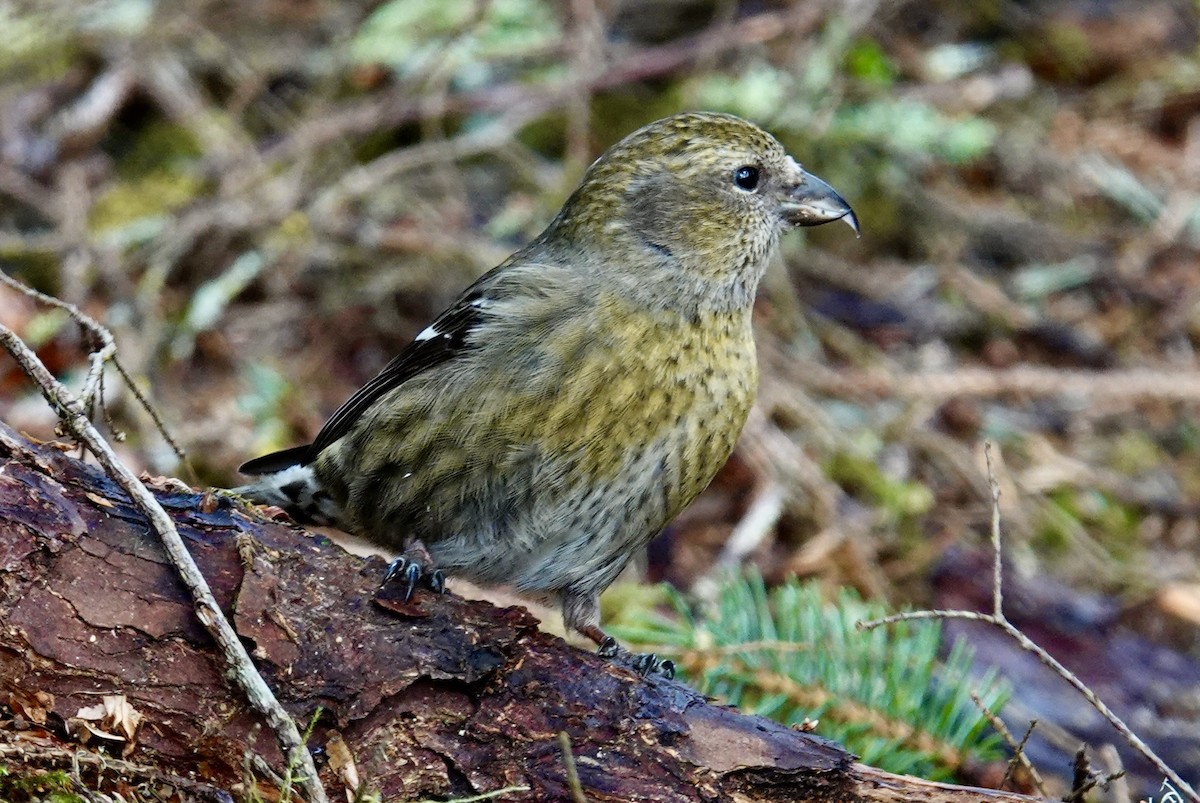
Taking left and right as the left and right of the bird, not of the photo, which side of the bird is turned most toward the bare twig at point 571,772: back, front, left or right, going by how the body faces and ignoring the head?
right

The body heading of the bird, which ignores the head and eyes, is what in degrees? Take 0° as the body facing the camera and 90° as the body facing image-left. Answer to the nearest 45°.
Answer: approximately 270°

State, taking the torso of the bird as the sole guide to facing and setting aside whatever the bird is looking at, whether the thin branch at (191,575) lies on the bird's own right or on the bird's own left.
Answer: on the bird's own right
